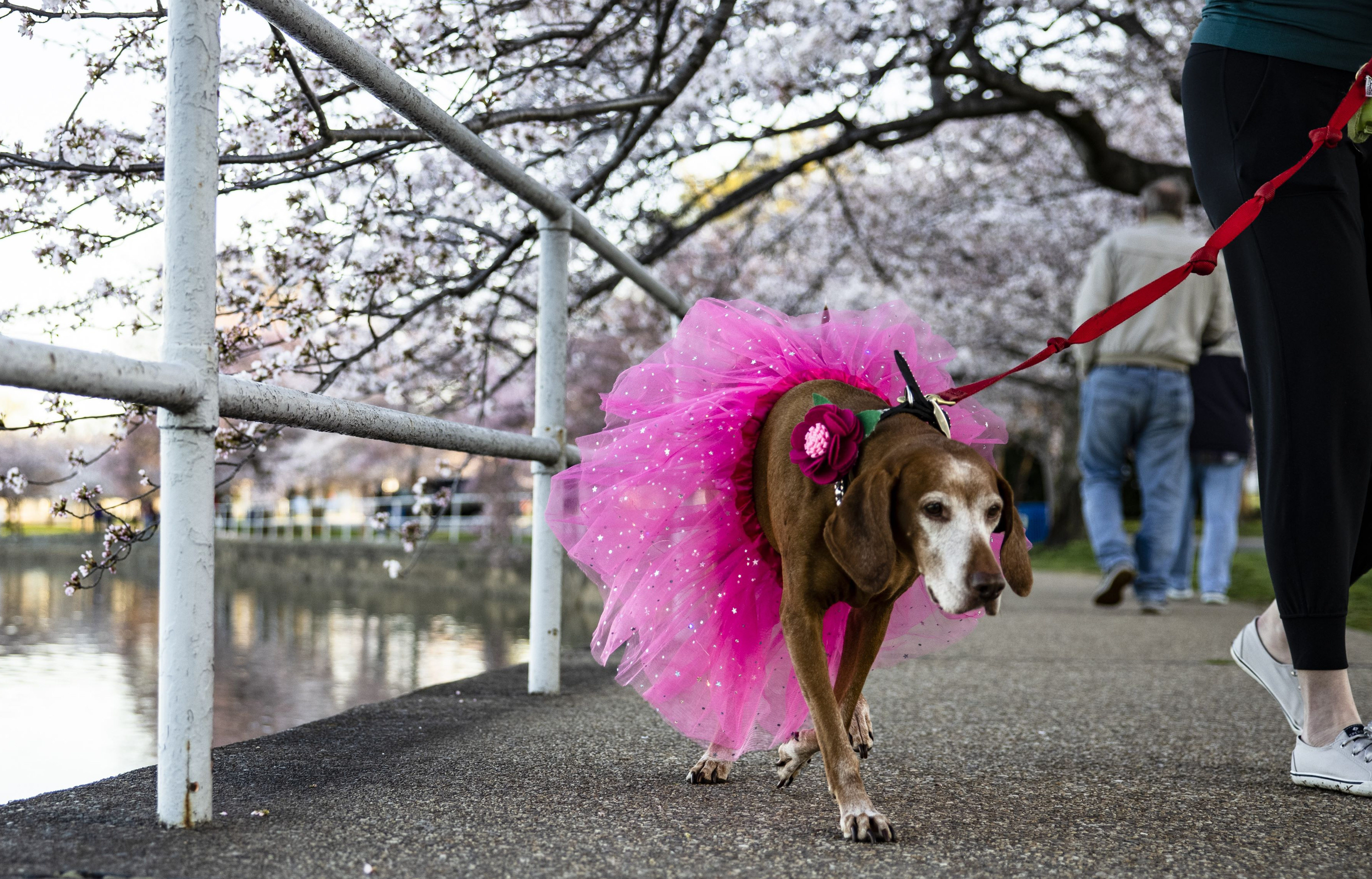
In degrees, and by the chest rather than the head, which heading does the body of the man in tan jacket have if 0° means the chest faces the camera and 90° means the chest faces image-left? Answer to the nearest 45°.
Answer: approximately 180°

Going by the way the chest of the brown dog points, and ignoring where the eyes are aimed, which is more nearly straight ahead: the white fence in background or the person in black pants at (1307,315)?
the person in black pants

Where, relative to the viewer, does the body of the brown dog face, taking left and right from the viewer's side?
facing the viewer and to the right of the viewer

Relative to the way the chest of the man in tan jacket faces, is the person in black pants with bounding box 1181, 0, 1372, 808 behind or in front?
behind

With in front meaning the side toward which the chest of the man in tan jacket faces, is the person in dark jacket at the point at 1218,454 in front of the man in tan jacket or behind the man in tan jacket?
in front

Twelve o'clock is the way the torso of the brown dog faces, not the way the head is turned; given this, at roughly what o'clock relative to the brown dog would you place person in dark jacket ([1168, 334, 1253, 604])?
The person in dark jacket is roughly at 8 o'clock from the brown dog.

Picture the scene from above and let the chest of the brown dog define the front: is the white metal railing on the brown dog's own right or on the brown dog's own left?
on the brown dog's own right

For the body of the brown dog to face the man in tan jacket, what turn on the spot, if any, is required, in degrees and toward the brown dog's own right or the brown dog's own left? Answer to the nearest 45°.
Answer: approximately 135° to the brown dog's own left

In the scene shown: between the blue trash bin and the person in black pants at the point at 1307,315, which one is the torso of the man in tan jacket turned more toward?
the blue trash bin

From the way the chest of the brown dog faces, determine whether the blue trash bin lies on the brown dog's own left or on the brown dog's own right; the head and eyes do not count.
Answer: on the brown dog's own left

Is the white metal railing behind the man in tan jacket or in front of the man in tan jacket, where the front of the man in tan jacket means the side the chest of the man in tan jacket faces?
behind

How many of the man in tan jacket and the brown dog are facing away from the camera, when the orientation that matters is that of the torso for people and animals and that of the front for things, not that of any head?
1

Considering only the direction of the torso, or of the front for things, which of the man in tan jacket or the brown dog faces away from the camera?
the man in tan jacket

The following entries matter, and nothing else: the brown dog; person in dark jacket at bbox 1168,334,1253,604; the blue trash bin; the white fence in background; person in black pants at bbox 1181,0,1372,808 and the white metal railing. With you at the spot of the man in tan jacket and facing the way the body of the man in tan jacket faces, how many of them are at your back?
3
